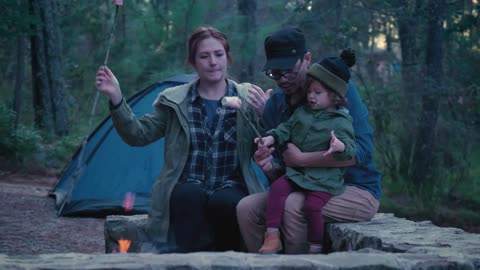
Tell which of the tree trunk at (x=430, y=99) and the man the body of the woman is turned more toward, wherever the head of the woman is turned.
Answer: the man

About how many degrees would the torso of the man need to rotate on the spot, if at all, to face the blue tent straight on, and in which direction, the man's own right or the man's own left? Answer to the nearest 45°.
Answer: approximately 90° to the man's own right

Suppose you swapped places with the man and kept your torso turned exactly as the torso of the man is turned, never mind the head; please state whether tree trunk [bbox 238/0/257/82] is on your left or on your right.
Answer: on your right

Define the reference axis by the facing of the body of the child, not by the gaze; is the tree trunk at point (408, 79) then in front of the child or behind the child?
behind

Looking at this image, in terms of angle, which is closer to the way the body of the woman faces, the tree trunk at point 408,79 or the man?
the man

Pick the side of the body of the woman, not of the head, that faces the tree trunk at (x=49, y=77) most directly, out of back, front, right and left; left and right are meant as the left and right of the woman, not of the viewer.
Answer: back

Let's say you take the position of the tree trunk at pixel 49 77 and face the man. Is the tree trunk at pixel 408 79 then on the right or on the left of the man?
left

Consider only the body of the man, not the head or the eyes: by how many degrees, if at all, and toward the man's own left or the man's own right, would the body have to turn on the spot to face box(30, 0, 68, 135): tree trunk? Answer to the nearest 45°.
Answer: approximately 90° to the man's own right

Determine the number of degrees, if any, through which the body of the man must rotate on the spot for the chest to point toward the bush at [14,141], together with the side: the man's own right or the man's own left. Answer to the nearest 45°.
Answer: approximately 90° to the man's own right

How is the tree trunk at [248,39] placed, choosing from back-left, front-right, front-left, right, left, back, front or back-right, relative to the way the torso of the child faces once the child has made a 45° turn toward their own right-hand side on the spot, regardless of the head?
right
